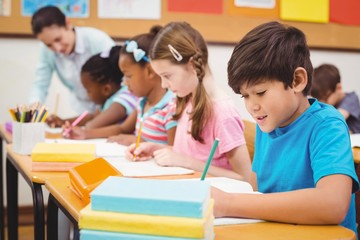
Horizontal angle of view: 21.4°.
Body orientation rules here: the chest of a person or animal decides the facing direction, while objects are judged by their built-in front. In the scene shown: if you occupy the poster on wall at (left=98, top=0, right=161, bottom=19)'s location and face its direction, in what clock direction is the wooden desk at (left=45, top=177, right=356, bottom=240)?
The wooden desk is roughly at 12 o'clock from the poster on wall.

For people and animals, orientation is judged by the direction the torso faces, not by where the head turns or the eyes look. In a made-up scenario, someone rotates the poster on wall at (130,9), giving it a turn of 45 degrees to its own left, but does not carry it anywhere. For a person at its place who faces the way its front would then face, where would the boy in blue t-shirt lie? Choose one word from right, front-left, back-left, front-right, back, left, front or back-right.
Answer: front-right

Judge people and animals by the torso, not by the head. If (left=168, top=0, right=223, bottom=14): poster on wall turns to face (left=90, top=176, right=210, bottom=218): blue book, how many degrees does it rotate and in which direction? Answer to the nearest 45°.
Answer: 0° — it already faces it

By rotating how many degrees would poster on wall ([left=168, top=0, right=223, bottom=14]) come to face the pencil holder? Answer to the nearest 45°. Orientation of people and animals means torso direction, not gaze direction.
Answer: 0° — it already faces it

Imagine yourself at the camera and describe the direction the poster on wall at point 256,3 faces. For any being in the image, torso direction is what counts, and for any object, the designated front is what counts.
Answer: facing the viewer

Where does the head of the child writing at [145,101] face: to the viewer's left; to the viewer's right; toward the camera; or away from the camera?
to the viewer's left

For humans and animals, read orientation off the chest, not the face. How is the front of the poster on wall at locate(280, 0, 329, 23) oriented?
toward the camera

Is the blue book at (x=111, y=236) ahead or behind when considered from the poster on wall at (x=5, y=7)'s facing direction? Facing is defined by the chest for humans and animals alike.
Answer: ahead

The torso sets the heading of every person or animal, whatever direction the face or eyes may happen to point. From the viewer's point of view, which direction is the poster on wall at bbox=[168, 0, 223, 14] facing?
toward the camera

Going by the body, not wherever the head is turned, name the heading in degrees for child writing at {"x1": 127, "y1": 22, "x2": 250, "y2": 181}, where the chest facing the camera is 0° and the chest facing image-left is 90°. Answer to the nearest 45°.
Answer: approximately 45°

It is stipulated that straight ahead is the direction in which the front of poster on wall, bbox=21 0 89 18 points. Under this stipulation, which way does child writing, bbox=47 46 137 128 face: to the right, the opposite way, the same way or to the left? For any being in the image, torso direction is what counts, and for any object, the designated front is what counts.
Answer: to the right

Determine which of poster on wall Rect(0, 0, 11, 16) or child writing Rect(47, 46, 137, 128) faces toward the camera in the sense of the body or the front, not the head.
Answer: the poster on wall

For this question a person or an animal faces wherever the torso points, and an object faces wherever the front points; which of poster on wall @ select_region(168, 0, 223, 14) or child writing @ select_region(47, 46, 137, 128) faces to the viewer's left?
the child writing

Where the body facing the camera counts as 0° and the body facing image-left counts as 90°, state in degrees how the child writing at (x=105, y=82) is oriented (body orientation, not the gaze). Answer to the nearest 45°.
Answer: approximately 90°

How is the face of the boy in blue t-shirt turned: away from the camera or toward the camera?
toward the camera

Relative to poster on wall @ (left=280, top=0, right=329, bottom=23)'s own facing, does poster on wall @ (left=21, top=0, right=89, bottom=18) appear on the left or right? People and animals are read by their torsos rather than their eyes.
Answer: on its right

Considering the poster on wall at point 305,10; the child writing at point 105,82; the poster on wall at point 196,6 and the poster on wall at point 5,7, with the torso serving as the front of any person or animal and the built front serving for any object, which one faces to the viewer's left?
the child writing

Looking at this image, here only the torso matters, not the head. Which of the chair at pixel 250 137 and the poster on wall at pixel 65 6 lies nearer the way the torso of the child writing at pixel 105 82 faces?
the poster on wall
